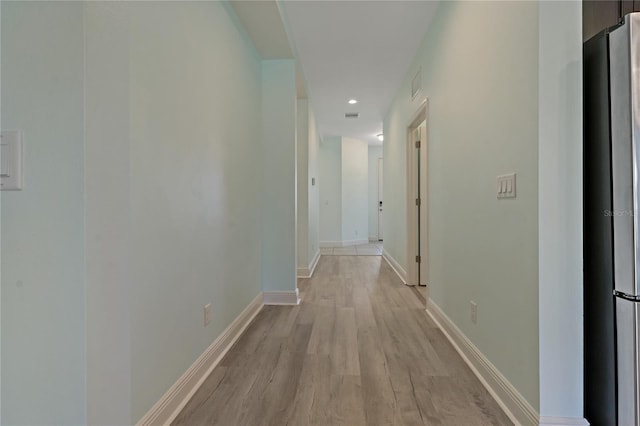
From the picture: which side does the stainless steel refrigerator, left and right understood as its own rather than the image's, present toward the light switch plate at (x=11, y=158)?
right

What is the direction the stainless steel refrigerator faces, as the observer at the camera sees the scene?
facing the viewer and to the right of the viewer

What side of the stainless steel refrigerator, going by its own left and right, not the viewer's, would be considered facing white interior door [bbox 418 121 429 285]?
back

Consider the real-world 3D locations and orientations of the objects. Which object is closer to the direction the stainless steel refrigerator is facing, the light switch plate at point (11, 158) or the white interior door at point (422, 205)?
the light switch plate

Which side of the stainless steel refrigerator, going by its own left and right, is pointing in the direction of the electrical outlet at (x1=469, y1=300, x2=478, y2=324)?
back

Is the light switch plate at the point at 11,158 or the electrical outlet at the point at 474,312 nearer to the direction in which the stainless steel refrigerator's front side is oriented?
the light switch plate
